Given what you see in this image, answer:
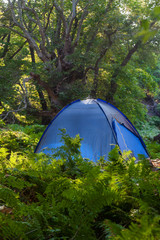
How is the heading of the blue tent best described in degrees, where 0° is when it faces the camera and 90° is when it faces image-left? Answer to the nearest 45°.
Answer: approximately 315°
